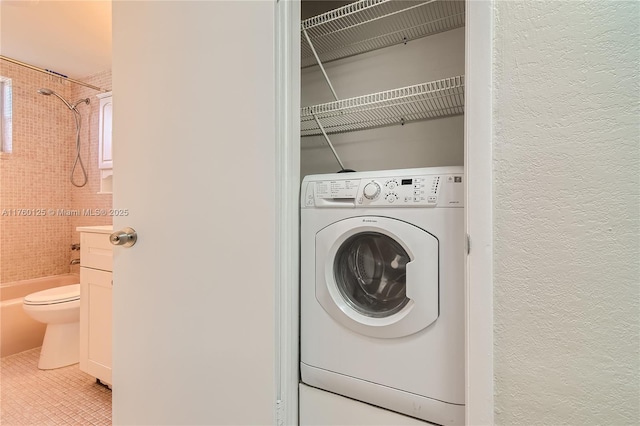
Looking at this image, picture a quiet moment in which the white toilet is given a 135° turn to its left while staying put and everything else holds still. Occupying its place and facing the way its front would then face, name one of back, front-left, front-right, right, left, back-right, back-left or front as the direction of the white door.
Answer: right

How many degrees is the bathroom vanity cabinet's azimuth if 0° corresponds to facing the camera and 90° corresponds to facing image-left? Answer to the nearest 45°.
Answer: approximately 45°

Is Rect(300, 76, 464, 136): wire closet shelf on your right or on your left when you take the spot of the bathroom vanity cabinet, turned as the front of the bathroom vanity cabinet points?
on your left

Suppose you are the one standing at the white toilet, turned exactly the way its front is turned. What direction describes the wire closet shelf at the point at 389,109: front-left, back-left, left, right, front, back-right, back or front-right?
left

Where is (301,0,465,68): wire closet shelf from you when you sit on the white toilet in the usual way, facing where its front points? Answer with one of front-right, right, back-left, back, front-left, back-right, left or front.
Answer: left

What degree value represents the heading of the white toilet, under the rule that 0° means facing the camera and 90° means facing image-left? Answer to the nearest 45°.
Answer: approximately 45°

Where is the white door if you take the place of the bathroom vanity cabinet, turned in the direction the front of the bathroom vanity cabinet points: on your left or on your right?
on your left

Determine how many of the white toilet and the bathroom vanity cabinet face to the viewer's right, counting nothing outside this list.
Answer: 0
